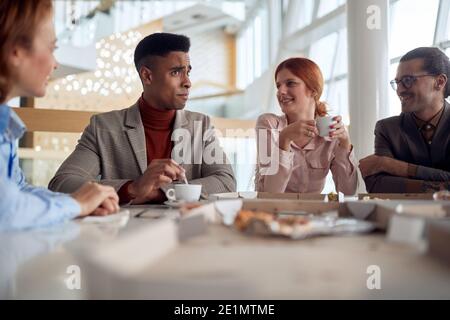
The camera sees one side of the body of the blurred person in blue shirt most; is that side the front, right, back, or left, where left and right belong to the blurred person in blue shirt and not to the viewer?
right

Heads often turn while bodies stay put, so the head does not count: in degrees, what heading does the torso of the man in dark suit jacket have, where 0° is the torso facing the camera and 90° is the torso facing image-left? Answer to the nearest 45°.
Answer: approximately 45°

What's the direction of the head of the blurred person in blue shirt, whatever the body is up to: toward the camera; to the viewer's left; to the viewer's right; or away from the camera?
to the viewer's right

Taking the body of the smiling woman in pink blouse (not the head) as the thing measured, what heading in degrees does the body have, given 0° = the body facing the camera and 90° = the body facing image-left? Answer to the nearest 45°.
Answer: approximately 0°

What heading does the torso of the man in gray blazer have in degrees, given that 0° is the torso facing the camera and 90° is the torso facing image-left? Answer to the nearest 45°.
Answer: approximately 0°

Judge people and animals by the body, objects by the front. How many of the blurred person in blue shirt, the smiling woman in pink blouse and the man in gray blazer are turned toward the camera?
2

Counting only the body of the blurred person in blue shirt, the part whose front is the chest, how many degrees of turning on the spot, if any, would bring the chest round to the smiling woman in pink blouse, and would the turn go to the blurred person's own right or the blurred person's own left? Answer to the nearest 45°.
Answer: approximately 45° to the blurred person's own left

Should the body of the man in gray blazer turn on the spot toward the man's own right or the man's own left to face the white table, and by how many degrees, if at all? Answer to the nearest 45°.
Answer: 0° — they already face it

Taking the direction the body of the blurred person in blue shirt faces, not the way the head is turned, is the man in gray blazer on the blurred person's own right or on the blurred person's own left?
on the blurred person's own left

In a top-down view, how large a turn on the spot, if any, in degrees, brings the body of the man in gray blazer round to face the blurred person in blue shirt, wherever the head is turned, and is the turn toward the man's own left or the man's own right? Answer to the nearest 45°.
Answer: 0° — they already face them
